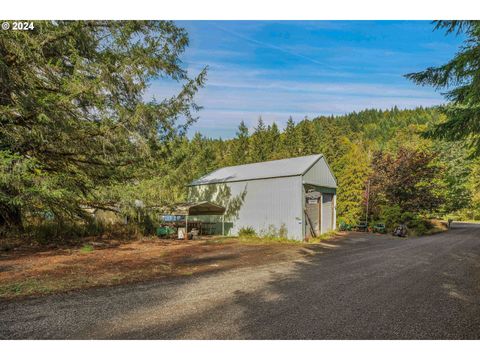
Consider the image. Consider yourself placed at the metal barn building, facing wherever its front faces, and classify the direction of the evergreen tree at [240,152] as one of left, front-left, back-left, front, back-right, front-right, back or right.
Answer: back-left

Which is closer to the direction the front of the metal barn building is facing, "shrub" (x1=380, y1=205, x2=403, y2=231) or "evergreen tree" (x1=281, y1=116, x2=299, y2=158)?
the shrub

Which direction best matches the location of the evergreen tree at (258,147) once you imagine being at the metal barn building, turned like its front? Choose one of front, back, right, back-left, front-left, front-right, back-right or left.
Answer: back-left

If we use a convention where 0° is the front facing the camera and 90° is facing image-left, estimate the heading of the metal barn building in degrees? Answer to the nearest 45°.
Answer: approximately 315°

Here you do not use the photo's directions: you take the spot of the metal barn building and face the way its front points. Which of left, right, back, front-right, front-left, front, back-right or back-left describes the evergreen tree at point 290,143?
back-left

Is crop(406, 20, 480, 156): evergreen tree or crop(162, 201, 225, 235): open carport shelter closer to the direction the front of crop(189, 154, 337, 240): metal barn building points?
the evergreen tree

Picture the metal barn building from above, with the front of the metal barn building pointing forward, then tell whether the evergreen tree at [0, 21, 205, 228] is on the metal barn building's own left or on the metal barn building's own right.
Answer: on the metal barn building's own right

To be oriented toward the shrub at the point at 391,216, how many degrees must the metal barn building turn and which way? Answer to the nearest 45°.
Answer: approximately 90° to its left

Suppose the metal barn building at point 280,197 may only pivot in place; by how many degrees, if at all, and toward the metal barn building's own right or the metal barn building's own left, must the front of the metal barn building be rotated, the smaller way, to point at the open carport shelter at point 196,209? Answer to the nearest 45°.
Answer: approximately 135° to the metal barn building's own right
